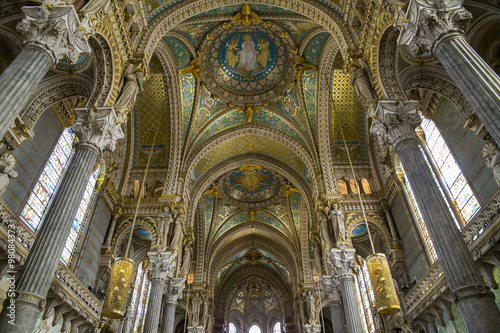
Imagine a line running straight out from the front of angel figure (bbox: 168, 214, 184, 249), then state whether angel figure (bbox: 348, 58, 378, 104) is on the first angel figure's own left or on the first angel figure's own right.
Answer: on the first angel figure's own right

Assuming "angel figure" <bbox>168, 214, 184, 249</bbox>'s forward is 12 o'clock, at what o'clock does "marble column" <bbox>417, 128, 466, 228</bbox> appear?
The marble column is roughly at 1 o'clock from the angel figure.

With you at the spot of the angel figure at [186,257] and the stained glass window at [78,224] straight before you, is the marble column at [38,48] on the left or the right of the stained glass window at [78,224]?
left

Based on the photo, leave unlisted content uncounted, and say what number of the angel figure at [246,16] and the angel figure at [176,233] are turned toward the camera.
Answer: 1

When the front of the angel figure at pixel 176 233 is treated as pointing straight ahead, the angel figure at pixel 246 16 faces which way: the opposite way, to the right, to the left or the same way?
to the right

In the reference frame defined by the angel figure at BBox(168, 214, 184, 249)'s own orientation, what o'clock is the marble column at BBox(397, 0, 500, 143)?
The marble column is roughly at 2 o'clock from the angel figure.

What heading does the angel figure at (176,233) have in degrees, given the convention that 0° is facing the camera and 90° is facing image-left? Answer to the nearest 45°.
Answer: approximately 270°

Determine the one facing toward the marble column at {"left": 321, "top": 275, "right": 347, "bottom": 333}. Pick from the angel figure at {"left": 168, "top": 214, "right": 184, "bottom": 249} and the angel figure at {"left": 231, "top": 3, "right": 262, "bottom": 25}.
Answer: the angel figure at {"left": 168, "top": 214, "right": 184, "bottom": 249}

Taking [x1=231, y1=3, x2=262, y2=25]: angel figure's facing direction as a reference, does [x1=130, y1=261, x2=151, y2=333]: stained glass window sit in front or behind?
behind

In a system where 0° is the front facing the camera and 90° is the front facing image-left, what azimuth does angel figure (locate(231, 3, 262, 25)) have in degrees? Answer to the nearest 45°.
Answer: approximately 0°

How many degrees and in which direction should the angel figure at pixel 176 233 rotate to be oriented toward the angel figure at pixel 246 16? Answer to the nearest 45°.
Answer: approximately 90° to its right
